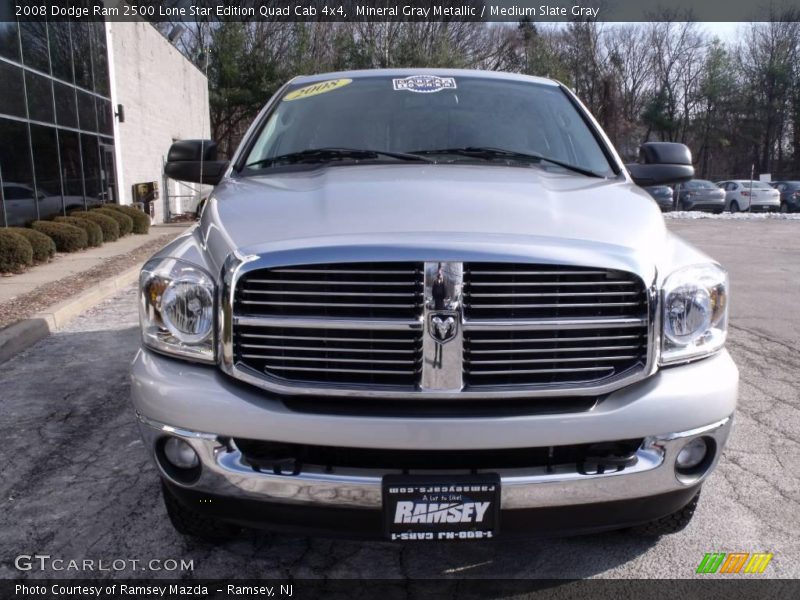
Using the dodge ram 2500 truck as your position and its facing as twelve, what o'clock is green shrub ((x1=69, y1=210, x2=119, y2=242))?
The green shrub is roughly at 5 o'clock from the dodge ram 2500 truck.

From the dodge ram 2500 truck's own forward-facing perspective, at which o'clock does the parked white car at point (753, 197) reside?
The parked white car is roughly at 7 o'clock from the dodge ram 2500 truck.

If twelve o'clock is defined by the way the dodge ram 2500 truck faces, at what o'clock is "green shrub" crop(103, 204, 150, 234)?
The green shrub is roughly at 5 o'clock from the dodge ram 2500 truck.

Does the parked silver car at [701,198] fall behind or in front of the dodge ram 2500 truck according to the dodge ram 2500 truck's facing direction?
behind

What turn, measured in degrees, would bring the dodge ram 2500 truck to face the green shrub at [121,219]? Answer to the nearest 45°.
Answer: approximately 135° to its right

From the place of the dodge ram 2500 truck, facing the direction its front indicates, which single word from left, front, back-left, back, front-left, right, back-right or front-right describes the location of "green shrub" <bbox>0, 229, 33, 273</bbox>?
back-right

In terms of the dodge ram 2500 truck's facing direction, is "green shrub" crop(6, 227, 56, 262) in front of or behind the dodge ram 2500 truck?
behind

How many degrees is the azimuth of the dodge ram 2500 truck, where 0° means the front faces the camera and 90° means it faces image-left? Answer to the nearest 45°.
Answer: approximately 0°

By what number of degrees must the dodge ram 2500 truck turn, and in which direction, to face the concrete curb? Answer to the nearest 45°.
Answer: approximately 135° to its right

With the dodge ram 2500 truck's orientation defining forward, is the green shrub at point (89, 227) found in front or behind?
behind
